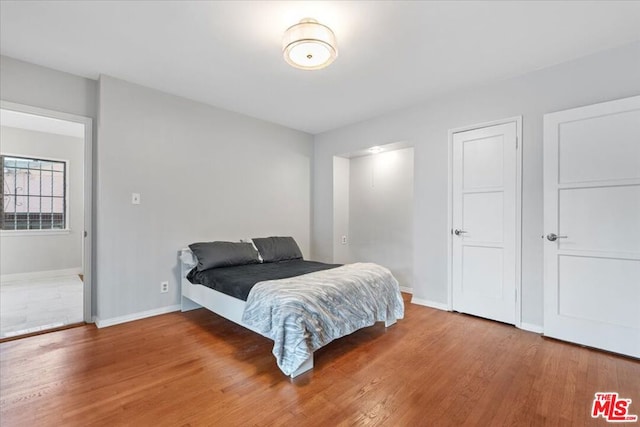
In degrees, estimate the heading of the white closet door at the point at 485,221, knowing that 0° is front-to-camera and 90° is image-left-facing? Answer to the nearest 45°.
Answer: approximately 45°

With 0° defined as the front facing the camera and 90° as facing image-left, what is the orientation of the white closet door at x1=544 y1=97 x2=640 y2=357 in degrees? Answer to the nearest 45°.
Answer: approximately 45°
